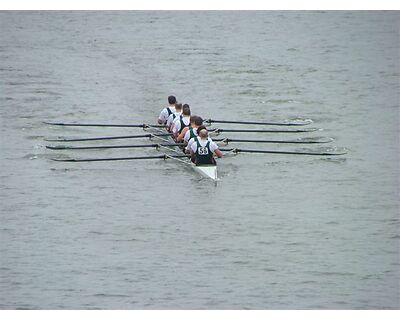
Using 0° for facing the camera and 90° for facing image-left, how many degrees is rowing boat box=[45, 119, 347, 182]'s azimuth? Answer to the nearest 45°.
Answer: approximately 0°
